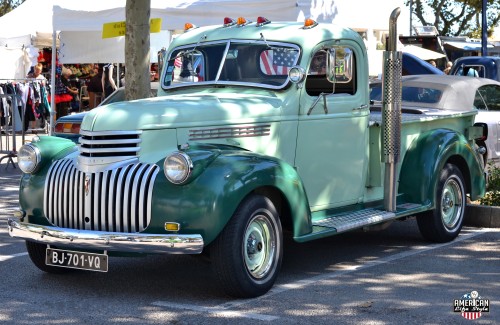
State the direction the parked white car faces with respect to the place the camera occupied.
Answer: facing away from the viewer and to the right of the viewer

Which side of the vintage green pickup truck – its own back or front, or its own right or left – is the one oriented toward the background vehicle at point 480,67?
back

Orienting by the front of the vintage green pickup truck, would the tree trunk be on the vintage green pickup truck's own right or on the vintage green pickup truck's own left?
on the vintage green pickup truck's own right

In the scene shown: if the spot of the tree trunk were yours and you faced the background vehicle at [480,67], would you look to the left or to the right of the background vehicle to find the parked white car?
right

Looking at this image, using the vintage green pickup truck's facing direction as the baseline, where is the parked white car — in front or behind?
behind

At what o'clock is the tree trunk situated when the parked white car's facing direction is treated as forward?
The tree trunk is roughly at 7 o'clock from the parked white car.

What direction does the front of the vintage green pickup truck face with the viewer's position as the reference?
facing the viewer and to the left of the viewer

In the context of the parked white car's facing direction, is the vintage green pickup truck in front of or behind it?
behind
